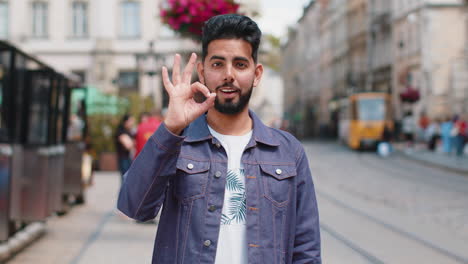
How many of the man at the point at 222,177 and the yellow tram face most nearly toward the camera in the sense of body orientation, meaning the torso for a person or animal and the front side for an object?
2

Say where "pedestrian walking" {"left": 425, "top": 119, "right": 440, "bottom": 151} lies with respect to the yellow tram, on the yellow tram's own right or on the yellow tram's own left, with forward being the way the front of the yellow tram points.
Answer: on the yellow tram's own left

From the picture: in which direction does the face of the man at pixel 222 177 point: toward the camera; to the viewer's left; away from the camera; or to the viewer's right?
toward the camera

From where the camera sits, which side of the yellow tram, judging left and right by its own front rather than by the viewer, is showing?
front

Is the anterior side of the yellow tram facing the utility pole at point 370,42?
no

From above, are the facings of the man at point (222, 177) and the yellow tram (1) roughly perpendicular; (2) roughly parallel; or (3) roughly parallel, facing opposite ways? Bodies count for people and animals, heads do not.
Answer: roughly parallel

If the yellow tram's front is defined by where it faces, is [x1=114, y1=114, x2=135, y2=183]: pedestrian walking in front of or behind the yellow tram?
in front

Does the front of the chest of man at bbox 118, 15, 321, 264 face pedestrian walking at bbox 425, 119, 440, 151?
no

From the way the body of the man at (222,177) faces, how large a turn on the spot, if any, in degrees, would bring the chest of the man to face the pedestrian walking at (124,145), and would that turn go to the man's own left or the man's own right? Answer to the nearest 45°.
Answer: approximately 180°

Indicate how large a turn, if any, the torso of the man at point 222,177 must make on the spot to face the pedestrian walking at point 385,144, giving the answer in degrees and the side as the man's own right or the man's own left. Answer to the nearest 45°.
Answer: approximately 180°

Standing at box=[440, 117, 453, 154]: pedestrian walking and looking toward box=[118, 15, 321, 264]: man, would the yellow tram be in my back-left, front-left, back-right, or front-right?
back-right

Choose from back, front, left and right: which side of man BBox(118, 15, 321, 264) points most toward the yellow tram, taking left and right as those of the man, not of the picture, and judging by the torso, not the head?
back
